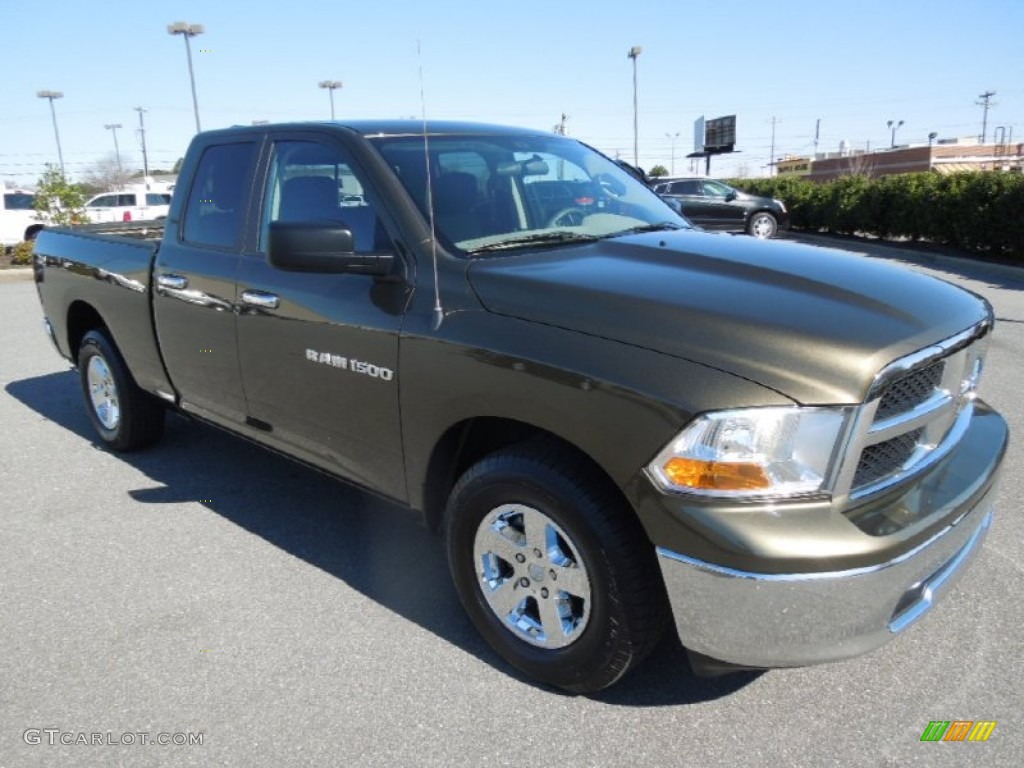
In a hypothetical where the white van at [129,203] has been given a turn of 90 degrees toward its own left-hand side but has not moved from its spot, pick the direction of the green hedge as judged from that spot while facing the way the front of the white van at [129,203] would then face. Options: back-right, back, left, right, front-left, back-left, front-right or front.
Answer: front-left

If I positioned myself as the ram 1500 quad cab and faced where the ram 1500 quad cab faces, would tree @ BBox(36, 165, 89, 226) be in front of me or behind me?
behind

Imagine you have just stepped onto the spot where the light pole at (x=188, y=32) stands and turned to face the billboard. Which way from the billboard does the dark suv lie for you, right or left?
right

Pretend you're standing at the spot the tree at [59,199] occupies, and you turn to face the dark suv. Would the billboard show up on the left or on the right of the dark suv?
left

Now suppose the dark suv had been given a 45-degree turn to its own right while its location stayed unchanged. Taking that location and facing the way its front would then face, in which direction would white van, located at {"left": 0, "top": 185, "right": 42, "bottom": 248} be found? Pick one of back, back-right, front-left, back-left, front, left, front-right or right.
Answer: back-right

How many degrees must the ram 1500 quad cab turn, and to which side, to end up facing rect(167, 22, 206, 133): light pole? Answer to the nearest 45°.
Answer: approximately 135° to its left

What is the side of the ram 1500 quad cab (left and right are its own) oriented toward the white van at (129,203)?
back

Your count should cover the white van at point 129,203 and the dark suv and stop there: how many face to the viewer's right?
1

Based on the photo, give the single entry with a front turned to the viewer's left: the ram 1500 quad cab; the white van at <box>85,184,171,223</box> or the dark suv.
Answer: the white van

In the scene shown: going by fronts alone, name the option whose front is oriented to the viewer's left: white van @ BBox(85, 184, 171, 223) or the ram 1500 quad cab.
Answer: the white van

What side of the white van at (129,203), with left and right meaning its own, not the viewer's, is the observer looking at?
left

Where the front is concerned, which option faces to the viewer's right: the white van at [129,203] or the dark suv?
the dark suv

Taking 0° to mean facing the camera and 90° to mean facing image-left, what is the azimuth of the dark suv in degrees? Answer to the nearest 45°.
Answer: approximately 270°
